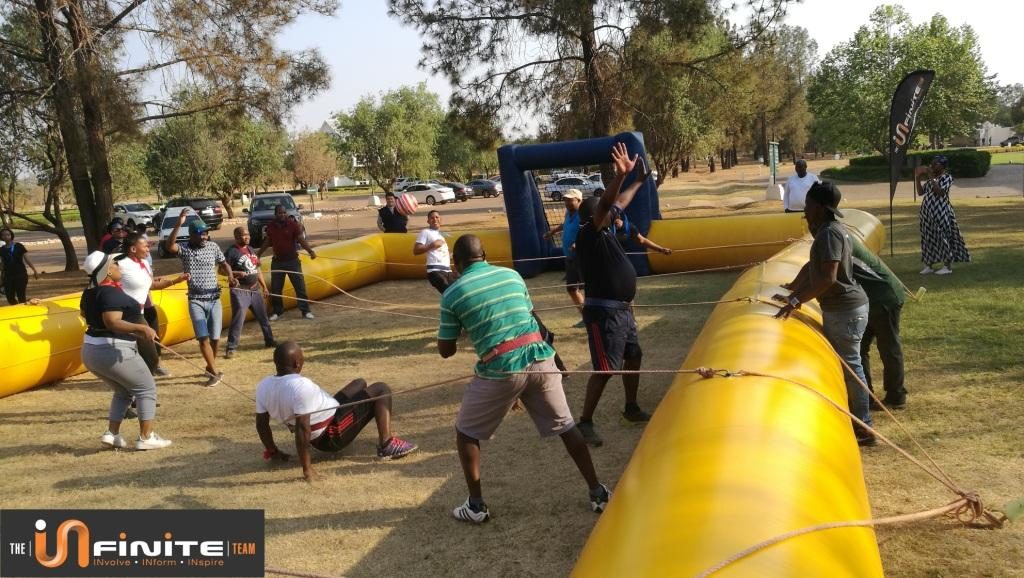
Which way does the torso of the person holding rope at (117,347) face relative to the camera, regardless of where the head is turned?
to the viewer's right

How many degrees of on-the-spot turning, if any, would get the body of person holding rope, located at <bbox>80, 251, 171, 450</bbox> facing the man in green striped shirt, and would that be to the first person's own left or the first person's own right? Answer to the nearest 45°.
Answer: approximately 45° to the first person's own right

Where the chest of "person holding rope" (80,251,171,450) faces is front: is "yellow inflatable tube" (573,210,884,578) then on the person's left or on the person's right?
on the person's right

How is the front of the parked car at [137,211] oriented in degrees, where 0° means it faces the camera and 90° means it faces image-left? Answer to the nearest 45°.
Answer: approximately 315°

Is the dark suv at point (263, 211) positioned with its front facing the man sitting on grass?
yes

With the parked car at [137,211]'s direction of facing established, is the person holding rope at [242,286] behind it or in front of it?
in front

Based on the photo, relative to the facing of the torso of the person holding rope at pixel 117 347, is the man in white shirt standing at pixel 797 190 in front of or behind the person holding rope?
in front

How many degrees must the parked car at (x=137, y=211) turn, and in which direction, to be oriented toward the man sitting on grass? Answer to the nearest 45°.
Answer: approximately 45° to its right

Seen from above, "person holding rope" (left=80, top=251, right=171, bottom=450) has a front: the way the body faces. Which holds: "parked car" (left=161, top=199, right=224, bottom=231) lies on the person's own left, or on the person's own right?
on the person's own left

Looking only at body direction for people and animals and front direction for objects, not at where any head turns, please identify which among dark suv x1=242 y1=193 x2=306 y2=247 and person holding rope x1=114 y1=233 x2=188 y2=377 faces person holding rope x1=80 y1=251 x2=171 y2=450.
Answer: the dark suv
